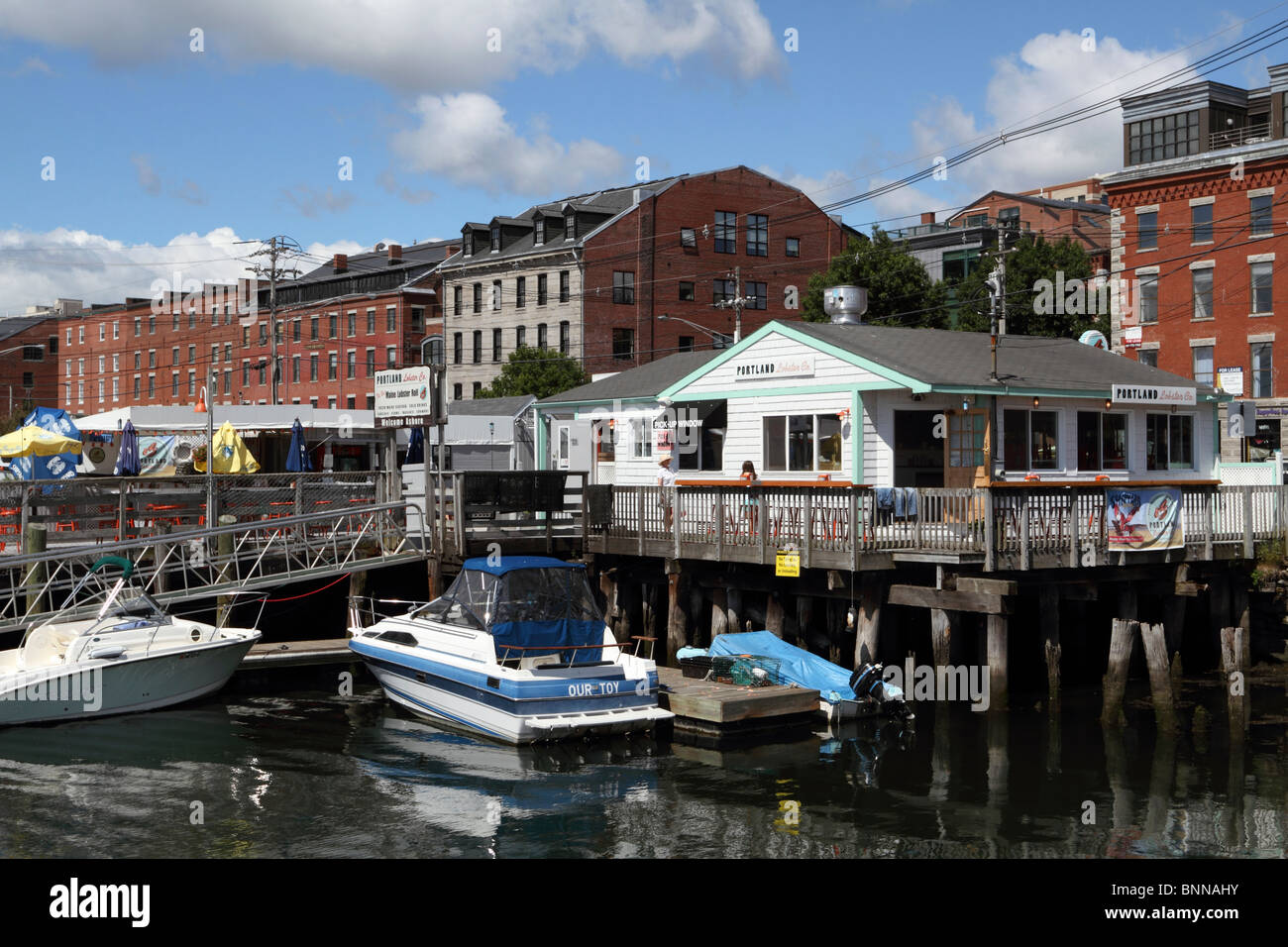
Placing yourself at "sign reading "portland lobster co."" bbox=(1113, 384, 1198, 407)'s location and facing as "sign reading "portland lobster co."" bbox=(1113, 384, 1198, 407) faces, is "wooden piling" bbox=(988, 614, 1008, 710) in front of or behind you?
in front

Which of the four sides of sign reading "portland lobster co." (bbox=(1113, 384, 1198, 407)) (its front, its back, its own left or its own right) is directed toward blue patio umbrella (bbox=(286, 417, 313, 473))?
right

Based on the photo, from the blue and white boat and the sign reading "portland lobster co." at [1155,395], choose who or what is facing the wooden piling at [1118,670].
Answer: the sign reading "portland lobster co."

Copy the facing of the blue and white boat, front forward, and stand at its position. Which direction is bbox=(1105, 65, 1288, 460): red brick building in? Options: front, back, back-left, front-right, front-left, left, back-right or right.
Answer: right

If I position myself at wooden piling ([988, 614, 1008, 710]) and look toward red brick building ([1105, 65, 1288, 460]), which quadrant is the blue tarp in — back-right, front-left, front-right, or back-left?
back-left

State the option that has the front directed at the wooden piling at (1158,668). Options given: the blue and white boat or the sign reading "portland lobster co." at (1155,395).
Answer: the sign reading "portland lobster co."

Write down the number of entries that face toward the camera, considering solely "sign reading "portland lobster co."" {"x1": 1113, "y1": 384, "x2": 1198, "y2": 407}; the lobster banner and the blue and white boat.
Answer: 2

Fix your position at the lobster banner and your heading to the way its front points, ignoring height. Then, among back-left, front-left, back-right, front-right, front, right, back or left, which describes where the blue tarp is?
front-right

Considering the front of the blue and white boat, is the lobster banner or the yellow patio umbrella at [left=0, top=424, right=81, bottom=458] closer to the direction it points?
the yellow patio umbrella

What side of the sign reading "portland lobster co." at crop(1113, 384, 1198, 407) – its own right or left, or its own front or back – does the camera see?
front

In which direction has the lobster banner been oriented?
toward the camera

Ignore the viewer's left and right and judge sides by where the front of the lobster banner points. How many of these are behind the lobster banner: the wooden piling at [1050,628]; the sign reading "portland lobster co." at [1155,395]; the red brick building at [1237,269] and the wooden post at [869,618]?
2

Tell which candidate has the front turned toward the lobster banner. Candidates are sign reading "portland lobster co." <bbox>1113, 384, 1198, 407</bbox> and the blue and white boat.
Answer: the sign reading "portland lobster co."

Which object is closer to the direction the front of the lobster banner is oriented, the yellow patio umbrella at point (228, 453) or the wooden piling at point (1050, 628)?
the wooden piling

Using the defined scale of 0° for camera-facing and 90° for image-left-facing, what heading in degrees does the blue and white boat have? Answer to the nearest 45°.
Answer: approximately 135°

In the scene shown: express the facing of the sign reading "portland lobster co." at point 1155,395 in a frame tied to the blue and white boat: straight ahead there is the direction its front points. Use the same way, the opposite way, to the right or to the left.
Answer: to the left

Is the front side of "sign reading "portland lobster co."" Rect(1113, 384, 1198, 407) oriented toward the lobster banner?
yes

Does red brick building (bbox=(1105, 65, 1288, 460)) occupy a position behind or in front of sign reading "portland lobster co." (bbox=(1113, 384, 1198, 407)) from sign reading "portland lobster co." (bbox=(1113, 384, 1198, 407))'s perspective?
behind

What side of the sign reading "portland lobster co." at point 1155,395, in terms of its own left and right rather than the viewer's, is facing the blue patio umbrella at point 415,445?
right
